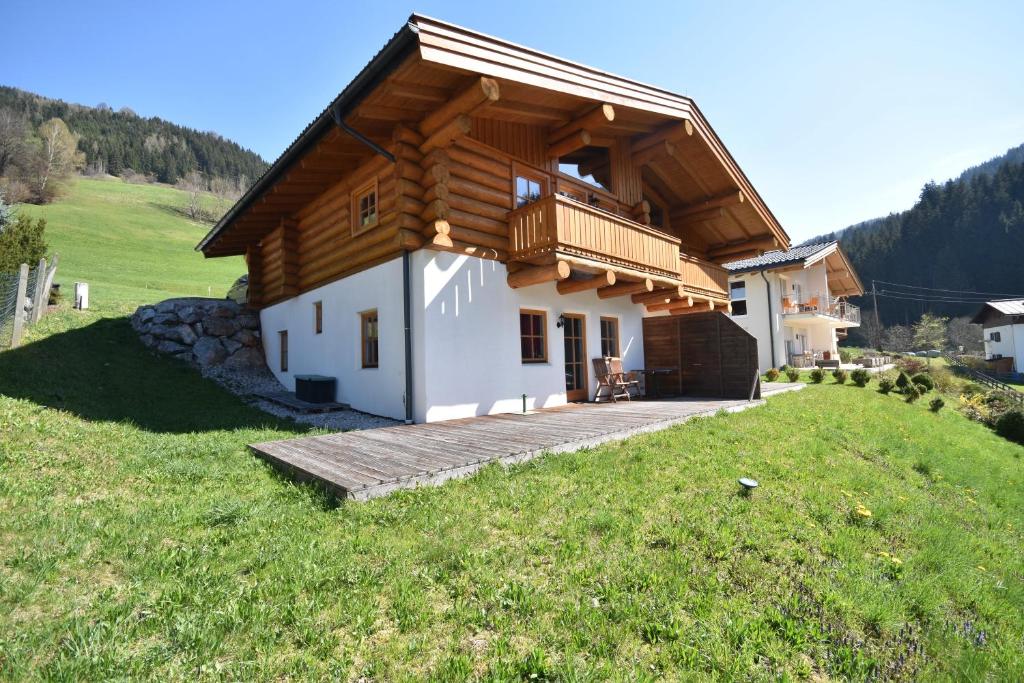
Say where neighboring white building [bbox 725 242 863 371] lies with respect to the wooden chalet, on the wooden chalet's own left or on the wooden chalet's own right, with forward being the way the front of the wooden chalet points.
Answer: on the wooden chalet's own left

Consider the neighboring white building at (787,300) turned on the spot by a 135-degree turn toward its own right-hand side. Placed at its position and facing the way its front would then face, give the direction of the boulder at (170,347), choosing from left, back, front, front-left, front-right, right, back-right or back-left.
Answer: front-left

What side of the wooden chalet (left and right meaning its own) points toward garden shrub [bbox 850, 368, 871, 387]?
left

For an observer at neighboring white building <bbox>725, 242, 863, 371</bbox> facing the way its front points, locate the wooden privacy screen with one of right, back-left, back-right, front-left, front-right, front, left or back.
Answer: front-right

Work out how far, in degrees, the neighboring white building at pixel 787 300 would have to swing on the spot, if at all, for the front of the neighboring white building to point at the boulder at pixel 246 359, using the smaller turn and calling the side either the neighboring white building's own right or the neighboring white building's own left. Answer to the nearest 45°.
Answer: approximately 90° to the neighboring white building's own right

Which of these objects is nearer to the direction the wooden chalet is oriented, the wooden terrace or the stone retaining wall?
the wooden terrace

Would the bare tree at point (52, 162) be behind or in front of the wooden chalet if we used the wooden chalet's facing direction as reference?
behind

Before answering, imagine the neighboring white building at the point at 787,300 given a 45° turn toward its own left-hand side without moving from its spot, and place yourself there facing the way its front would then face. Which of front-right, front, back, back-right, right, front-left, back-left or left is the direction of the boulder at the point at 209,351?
back-right

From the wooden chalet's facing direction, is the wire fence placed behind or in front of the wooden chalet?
behind

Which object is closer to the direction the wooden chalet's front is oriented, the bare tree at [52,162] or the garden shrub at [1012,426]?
the garden shrub

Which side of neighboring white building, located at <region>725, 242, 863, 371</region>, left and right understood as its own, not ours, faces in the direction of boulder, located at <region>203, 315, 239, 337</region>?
right

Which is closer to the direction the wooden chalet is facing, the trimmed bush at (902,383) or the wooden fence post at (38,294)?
the trimmed bush

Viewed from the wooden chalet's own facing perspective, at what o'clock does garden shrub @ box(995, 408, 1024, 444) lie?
The garden shrub is roughly at 10 o'clock from the wooden chalet.
